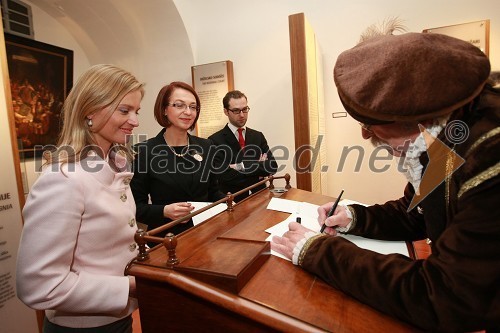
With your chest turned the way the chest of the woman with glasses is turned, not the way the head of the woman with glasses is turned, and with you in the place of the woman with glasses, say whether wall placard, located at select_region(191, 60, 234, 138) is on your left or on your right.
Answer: on your left

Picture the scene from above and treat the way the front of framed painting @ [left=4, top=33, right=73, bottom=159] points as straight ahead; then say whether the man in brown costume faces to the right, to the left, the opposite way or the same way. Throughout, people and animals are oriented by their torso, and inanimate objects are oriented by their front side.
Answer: the opposite way

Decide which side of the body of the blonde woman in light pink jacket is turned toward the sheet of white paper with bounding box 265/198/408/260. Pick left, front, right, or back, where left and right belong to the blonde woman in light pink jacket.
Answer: front

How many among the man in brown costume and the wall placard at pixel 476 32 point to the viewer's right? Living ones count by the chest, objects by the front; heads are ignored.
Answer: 0

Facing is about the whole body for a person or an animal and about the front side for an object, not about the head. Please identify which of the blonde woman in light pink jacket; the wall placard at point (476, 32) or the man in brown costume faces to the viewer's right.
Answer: the blonde woman in light pink jacket

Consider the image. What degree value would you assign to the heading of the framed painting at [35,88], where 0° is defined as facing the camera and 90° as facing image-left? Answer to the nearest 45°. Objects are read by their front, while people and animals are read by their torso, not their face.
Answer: approximately 315°

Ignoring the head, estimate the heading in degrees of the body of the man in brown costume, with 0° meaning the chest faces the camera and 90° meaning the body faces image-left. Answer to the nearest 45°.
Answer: approximately 90°

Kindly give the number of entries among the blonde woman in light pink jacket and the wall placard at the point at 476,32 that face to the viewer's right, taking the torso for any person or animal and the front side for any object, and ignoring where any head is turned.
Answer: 1

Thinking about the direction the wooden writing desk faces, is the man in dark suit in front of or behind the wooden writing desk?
behind

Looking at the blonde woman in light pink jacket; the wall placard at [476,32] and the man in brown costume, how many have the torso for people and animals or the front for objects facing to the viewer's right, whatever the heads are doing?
1

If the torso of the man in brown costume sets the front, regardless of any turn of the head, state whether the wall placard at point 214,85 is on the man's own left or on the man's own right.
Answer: on the man's own right

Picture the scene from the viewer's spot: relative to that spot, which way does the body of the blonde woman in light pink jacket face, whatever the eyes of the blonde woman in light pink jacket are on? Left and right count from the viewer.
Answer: facing to the right of the viewer

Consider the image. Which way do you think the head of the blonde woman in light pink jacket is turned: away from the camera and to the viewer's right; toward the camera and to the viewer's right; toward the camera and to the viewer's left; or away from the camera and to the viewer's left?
toward the camera and to the viewer's right

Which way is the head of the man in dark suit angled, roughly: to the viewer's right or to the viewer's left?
to the viewer's right

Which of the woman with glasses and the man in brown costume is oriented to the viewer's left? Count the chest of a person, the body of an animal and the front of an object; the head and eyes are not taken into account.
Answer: the man in brown costume

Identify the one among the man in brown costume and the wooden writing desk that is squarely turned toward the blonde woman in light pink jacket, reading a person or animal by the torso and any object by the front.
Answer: the man in brown costume
